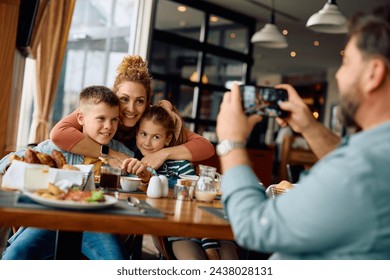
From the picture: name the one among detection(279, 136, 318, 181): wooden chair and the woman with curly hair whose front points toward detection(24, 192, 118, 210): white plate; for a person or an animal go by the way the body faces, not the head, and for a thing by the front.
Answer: the woman with curly hair

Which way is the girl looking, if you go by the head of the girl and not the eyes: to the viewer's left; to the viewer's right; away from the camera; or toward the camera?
toward the camera

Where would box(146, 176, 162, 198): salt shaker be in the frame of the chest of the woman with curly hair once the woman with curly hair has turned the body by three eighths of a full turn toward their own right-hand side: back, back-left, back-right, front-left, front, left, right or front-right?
back-left

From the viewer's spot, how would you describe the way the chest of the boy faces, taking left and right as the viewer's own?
facing the viewer and to the right of the viewer

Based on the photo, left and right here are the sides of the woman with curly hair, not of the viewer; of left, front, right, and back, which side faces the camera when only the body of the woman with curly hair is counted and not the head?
front
